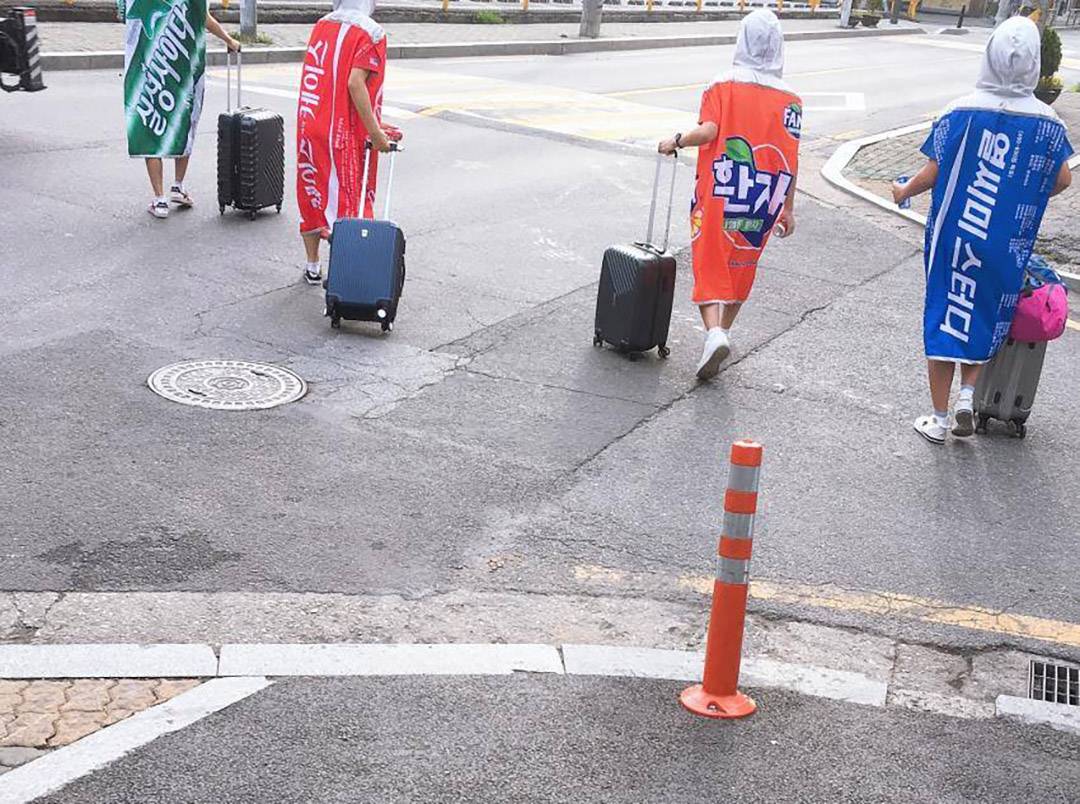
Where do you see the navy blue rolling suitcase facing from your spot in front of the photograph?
facing the viewer

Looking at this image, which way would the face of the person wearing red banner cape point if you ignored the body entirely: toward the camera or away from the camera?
away from the camera

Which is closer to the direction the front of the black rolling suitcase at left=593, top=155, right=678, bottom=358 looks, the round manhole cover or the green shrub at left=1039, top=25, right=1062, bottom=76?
the round manhole cover

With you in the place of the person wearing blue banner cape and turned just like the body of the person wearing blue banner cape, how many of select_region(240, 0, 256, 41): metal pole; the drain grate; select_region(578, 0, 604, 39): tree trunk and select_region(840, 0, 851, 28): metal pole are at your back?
1

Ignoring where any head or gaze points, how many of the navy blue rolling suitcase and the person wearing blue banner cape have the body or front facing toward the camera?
1

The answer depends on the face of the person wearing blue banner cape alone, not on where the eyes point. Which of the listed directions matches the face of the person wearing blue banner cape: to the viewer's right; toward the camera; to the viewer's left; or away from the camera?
away from the camera

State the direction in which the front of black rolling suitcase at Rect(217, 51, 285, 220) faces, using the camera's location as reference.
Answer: facing the viewer and to the right of the viewer

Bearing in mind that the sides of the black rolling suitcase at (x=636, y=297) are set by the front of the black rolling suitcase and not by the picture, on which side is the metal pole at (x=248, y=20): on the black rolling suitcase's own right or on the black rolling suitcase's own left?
on the black rolling suitcase's own right

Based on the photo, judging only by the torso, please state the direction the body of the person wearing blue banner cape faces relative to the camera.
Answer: away from the camera

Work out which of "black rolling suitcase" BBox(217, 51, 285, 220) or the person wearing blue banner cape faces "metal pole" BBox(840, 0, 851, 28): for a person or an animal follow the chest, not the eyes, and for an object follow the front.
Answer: the person wearing blue banner cape

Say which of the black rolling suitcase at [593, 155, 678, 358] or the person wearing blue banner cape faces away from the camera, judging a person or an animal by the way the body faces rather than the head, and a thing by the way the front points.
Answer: the person wearing blue banner cape

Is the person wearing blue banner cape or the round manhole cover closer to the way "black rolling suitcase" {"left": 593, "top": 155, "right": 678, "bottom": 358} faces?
the round manhole cover

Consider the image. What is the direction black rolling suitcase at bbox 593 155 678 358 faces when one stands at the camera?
facing the viewer and to the left of the viewer

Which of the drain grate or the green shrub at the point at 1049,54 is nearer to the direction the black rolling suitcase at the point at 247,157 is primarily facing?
the drain grate
